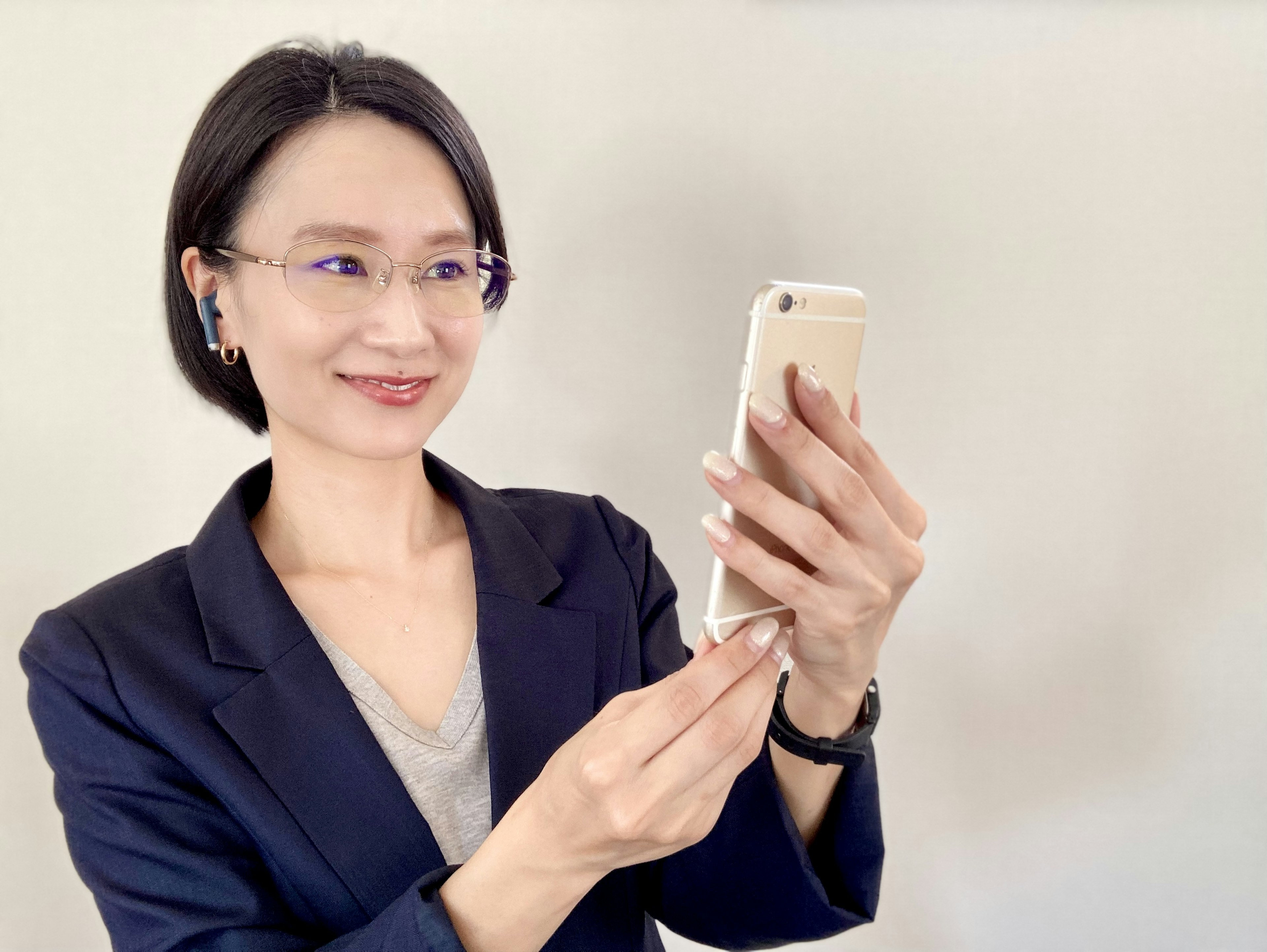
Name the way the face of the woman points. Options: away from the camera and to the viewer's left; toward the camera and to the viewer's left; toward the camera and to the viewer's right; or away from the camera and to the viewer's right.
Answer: toward the camera and to the viewer's right

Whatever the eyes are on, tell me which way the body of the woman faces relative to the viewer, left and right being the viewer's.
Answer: facing the viewer and to the right of the viewer
